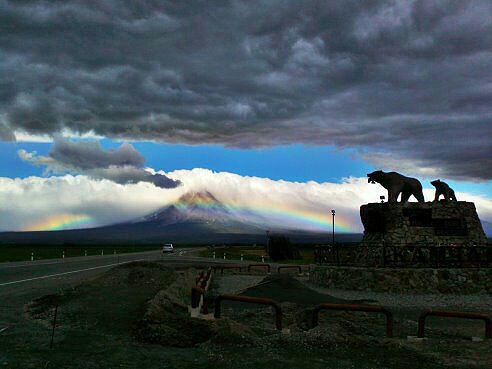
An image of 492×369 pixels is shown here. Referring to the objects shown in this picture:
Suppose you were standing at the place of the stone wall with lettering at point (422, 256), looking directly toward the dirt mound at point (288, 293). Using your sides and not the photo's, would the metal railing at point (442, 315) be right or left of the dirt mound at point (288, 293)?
left

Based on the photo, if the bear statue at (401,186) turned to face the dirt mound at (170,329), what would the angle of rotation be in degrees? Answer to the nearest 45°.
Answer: approximately 90° to its left

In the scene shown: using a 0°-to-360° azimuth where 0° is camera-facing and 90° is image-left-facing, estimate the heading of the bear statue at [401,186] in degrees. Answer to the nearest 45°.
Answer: approximately 90°

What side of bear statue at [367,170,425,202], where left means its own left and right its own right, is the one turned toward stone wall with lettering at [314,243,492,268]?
left

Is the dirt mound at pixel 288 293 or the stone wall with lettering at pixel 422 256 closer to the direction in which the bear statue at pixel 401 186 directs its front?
the dirt mound

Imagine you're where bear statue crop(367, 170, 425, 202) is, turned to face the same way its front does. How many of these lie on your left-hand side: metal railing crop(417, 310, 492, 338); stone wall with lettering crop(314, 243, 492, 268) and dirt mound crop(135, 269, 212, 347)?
3

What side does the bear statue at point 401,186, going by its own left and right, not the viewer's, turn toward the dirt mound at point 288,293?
left
